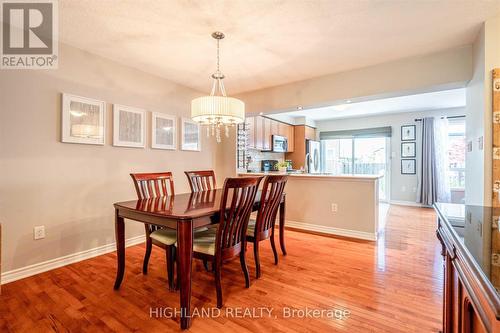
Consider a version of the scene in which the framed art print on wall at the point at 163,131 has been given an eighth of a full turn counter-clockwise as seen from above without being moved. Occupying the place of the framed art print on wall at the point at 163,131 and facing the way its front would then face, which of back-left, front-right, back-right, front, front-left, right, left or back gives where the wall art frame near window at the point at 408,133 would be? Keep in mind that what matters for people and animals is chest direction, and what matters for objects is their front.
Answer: front

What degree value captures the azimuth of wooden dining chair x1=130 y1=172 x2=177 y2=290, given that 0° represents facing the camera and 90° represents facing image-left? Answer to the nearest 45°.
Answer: approximately 315°

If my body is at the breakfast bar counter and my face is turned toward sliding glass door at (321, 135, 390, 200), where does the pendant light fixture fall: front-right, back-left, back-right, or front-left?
back-left

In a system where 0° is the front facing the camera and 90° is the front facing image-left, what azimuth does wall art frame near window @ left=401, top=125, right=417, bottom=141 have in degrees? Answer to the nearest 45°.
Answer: approximately 0°

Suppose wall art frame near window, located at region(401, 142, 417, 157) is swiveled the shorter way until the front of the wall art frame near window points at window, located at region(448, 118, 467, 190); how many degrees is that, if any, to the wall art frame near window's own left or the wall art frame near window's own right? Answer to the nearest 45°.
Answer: approximately 90° to the wall art frame near window's own left

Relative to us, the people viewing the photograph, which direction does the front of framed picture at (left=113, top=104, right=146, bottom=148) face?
facing the viewer and to the right of the viewer

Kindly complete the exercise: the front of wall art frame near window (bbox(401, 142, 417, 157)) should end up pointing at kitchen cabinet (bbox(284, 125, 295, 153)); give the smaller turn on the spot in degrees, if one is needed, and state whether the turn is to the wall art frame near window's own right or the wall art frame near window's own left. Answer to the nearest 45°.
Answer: approximately 90° to the wall art frame near window's own right

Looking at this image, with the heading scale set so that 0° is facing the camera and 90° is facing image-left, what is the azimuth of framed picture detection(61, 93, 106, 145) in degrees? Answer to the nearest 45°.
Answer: approximately 315°

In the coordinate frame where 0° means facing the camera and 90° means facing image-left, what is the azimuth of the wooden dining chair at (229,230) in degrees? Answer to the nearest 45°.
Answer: approximately 135°

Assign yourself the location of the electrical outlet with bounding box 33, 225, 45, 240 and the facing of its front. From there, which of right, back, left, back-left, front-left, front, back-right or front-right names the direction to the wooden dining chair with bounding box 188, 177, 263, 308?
front

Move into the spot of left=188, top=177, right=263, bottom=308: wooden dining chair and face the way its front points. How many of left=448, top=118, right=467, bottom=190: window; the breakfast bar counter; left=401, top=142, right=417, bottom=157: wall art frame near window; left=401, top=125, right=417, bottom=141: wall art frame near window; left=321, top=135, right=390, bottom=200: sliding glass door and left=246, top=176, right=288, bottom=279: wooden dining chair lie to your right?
6

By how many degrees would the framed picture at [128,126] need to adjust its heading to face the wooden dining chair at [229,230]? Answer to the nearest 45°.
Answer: approximately 45° to its right

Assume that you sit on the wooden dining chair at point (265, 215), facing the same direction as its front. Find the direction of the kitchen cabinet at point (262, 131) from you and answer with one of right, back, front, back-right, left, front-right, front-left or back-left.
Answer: front-right

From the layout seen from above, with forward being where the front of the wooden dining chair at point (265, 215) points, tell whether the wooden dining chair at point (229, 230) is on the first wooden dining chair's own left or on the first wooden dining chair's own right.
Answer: on the first wooden dining chair's own left

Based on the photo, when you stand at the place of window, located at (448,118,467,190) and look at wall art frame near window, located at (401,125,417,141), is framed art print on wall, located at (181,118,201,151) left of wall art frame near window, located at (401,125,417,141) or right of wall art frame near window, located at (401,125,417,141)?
left

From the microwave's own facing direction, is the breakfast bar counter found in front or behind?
in front

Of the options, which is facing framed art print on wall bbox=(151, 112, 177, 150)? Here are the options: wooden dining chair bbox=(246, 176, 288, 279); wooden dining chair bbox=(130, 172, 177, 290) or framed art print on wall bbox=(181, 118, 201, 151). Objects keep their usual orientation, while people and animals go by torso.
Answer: wooden dining chair bbox=(246, 176, 288, 279)
